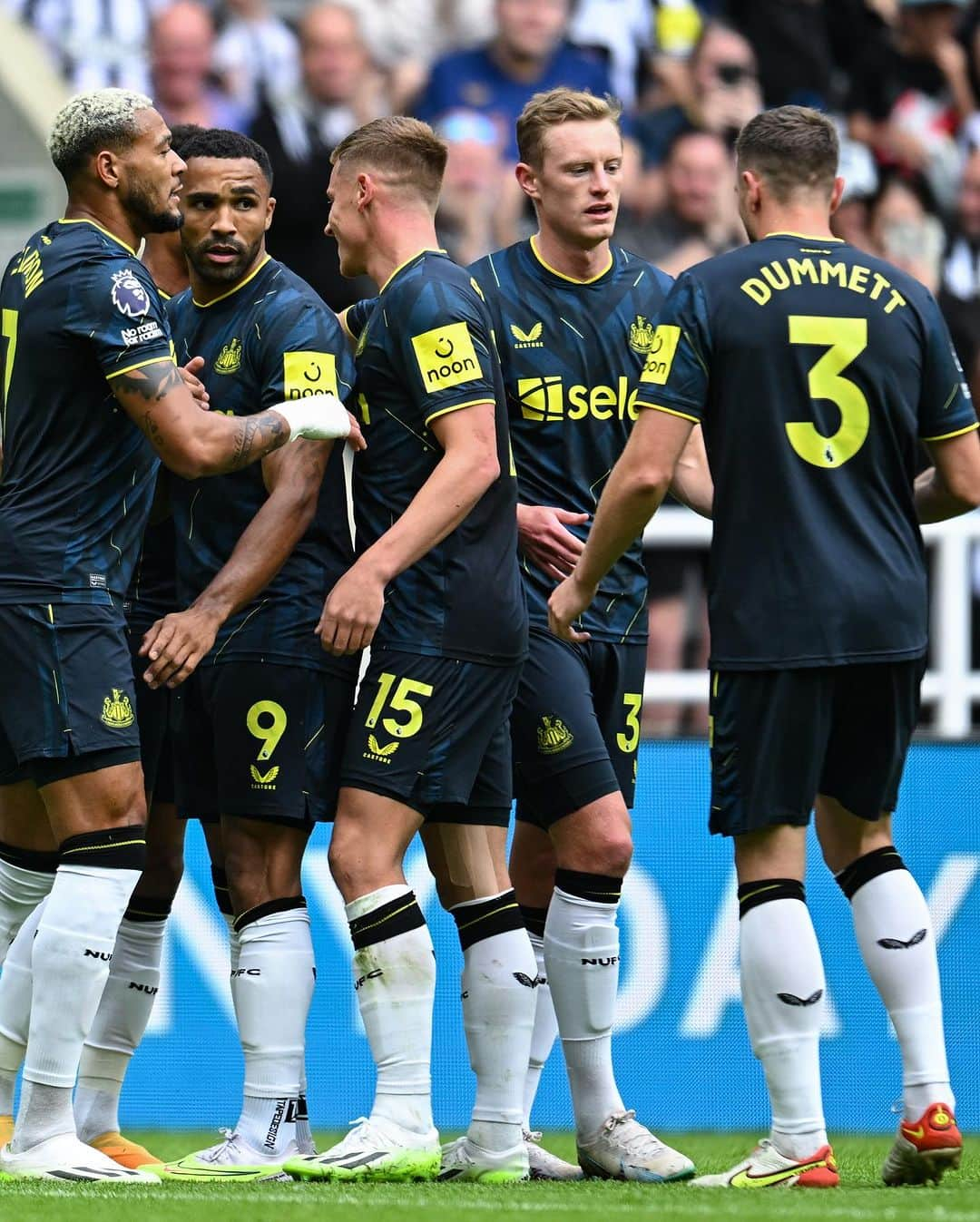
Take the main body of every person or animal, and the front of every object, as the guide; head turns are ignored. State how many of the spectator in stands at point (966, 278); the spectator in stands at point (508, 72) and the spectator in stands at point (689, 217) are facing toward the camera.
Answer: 3

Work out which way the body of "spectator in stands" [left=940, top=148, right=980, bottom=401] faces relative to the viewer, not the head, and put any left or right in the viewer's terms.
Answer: facing the viewer

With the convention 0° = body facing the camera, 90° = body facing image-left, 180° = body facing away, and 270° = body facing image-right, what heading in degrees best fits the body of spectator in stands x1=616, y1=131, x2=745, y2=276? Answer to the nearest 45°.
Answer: approximately 0°

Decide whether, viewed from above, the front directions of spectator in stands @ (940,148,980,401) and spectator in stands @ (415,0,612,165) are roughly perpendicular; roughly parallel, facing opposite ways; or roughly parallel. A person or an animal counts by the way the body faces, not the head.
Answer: roughly parallel

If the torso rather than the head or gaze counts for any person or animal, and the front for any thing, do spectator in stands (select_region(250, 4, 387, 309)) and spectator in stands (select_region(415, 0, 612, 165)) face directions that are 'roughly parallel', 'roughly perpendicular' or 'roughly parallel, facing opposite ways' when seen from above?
roughly parallel

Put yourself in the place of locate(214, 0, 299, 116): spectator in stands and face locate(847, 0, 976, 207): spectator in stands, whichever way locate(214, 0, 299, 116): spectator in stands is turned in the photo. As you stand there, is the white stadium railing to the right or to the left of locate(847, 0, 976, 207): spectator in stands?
right

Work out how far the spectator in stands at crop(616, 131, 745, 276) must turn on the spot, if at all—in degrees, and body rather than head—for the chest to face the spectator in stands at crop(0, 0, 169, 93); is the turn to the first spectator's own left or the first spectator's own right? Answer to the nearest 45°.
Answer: approximately 90° to the first spectator's own right

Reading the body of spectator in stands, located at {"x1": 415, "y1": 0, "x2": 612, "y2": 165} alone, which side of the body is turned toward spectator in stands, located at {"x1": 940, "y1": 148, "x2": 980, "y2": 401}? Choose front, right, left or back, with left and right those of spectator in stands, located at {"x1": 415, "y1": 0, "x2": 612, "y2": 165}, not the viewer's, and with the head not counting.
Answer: left

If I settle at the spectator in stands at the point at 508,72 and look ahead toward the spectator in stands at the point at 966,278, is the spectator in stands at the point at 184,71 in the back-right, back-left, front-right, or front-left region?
back-right

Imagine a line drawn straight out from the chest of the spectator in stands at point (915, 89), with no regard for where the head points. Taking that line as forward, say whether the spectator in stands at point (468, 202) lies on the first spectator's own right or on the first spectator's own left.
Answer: on the first spectator's own right

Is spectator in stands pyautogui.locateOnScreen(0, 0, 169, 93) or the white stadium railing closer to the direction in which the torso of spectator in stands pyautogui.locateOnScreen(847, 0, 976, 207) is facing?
the white stadium railing

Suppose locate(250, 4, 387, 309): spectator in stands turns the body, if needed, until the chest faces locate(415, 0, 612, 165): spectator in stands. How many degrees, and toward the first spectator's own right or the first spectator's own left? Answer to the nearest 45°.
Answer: approximately 135° to the first spectator's own left

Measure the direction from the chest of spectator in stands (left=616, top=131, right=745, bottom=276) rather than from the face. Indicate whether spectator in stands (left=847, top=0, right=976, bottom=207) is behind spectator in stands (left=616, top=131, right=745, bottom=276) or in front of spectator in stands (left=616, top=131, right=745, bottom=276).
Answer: behind

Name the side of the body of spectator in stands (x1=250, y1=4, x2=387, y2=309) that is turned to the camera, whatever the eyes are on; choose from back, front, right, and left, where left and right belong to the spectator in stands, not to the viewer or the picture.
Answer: front

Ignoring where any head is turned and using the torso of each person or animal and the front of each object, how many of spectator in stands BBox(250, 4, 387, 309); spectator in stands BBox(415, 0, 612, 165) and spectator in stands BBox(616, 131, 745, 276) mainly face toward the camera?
3

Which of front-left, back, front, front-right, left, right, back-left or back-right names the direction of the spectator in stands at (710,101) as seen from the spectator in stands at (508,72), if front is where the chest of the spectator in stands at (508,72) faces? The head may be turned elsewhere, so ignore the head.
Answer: left

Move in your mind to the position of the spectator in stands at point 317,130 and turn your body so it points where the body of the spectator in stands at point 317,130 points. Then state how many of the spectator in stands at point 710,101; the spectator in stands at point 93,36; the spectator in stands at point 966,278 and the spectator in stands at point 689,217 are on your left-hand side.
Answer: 3

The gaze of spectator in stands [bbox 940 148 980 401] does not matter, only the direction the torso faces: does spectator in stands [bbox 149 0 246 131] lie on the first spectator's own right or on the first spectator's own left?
on the first spectator's own right

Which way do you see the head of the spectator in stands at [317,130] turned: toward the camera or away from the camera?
toward the camera
